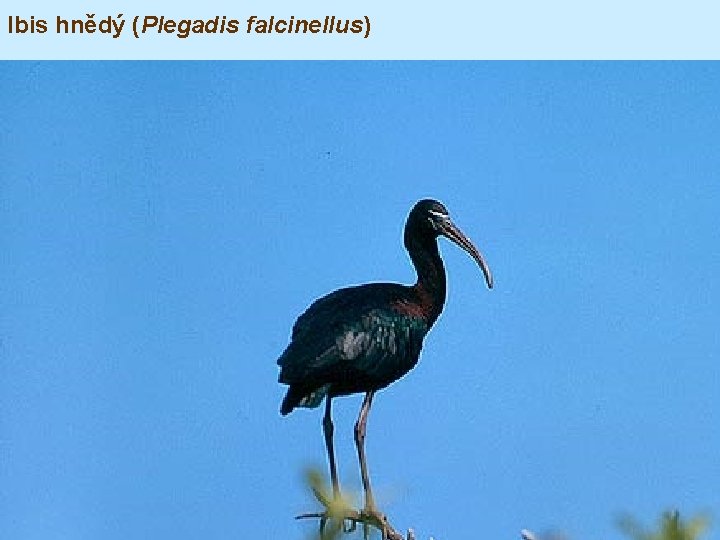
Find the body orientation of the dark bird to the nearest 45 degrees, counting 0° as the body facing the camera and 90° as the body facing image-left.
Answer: approximately 270°
